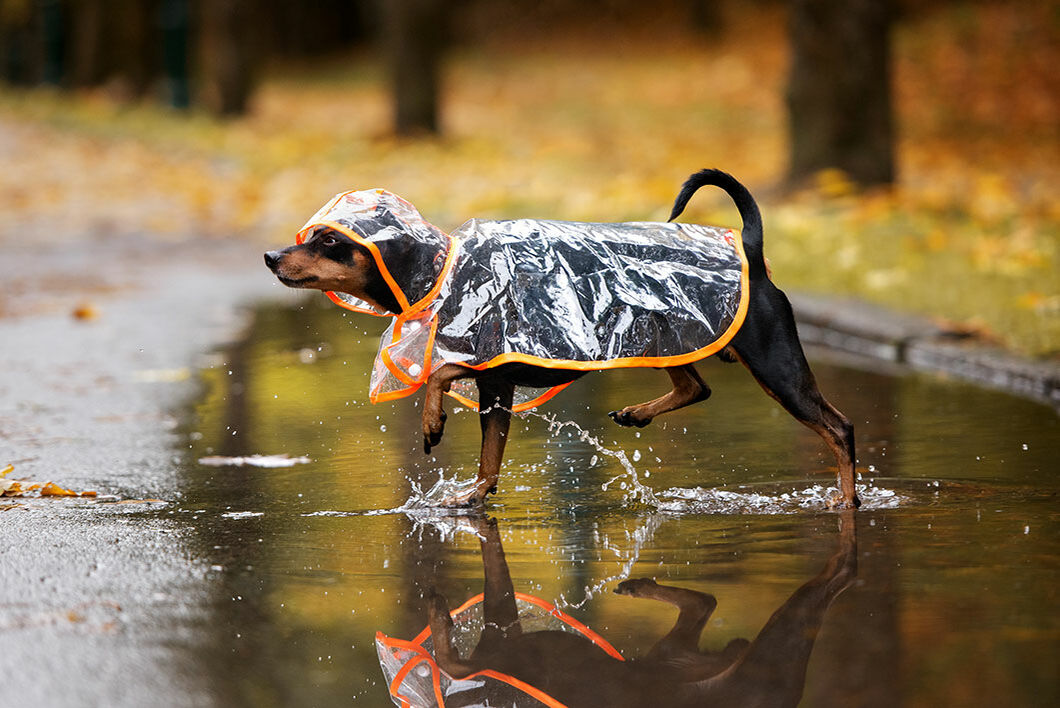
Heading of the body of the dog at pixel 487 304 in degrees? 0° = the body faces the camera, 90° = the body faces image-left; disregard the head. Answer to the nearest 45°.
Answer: approximately 90°

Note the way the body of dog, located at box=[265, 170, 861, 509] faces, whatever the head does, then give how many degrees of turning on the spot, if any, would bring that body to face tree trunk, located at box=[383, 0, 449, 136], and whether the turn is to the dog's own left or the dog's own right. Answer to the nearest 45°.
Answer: approximately 90° to the dog's own right

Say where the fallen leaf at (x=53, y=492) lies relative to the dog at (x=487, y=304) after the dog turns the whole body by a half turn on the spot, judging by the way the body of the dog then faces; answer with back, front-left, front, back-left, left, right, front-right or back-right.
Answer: back

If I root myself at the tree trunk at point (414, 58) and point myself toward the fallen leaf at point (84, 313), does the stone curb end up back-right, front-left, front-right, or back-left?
front-left

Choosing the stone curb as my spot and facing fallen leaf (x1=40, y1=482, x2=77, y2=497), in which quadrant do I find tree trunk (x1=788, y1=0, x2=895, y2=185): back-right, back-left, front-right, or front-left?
back-right

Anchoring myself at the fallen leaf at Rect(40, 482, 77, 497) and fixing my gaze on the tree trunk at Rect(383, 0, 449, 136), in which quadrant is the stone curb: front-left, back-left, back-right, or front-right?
front-right

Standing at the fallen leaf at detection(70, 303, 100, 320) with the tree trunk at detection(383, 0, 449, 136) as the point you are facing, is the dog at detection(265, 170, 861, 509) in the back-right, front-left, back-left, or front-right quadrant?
back-right

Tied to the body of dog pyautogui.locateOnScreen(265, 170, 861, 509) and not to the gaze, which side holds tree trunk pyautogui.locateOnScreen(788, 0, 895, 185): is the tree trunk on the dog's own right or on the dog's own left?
on the dog's own right

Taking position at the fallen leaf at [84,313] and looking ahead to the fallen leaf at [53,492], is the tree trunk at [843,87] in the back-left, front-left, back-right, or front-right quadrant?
back-left

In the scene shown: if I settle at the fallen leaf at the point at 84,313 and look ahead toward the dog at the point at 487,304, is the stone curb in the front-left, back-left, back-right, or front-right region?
front-left

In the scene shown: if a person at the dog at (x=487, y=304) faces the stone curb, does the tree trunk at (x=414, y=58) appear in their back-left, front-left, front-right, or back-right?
front-left

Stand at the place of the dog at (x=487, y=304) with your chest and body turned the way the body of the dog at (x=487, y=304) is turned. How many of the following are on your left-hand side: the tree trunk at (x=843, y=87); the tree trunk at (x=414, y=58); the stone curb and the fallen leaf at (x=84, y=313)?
0

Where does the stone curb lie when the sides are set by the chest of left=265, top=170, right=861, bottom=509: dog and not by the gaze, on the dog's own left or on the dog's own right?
on the dog's own right

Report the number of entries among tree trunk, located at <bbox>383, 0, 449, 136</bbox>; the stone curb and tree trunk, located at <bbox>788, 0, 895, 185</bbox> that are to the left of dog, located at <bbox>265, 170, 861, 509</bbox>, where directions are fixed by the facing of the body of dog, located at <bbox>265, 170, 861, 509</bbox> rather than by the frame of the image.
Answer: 0

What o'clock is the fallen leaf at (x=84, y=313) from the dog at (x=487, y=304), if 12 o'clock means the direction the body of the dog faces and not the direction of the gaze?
The fallen leaf is roughly at 2 o'clock from the dog.
